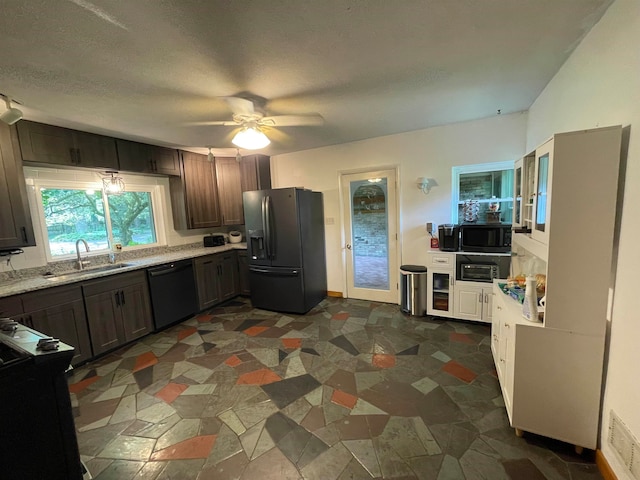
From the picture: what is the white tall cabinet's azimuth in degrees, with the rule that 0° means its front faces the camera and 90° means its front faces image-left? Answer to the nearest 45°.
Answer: approximately 90°

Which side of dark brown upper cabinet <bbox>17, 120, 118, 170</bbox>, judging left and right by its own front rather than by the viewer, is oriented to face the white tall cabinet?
front

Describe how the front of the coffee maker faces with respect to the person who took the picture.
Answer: facing the viewer

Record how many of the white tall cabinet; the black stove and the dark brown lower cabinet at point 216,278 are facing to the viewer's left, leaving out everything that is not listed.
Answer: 1

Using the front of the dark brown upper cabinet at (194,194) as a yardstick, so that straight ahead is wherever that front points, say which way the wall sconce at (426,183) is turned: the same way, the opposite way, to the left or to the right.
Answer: to the right

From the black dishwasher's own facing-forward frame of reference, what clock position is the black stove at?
The black stove is roughly at 2 o'clock from the black dishwasher.

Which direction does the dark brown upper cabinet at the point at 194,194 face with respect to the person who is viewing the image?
facing the viewer and to the right of the viewer

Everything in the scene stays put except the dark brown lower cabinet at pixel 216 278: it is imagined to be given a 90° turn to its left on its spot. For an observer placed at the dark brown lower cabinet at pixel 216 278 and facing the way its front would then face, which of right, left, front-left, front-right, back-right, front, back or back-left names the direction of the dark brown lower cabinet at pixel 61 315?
back

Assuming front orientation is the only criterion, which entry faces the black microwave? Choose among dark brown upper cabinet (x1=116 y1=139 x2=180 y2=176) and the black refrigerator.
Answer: the dark brown upper cabinet

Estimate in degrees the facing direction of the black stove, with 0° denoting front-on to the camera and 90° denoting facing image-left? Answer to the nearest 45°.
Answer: approximately 225°

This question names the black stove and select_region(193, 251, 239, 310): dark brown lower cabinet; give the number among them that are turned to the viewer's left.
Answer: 0

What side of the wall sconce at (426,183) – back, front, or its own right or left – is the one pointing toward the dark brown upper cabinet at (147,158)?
right

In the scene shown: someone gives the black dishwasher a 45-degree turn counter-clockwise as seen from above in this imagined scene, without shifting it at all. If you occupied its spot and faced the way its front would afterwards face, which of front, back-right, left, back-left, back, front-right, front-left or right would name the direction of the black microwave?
front-right

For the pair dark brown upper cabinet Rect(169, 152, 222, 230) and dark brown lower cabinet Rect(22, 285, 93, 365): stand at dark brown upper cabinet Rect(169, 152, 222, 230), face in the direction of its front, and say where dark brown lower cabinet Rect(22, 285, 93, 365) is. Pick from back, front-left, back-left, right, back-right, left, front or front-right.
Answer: right
